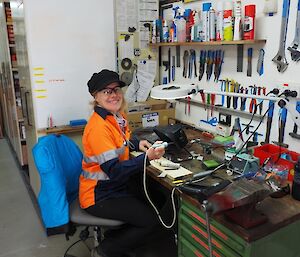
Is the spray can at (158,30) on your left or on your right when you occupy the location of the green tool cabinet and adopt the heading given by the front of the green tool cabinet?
on your right

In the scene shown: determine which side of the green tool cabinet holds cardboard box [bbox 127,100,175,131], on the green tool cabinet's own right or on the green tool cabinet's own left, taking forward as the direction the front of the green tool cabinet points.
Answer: on the green tool cabinet's own right

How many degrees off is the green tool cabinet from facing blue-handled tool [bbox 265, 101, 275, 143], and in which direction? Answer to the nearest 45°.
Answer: approximately 135° to its right

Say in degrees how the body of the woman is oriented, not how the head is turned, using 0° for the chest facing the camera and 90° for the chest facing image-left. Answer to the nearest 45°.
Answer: approximately 270°
